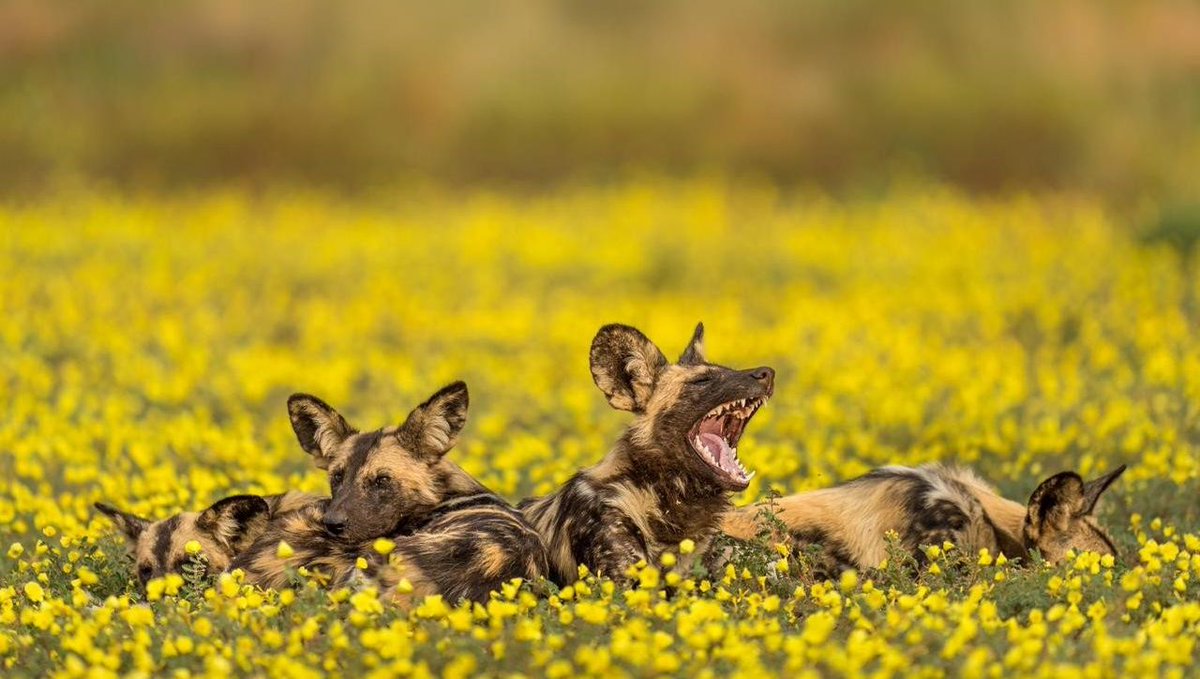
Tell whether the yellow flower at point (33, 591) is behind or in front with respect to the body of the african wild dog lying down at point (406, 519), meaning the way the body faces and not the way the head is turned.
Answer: in front

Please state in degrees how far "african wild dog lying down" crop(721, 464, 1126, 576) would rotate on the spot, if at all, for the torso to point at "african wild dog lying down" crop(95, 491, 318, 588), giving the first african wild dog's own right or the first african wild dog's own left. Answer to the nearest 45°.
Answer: approximately 180°

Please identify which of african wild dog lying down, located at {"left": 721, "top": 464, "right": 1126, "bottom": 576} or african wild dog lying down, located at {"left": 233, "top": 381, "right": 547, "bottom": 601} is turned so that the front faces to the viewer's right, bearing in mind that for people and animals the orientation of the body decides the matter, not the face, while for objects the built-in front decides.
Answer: african wild dog lying down, located at {"left": 721, "top": 464, "right": 1126, "bottom": 576}

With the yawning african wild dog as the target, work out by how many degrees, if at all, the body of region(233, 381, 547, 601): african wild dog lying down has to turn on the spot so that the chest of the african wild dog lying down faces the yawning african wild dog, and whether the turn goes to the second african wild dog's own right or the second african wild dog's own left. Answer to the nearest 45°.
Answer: approximately 135° to the second african wild dog's own left

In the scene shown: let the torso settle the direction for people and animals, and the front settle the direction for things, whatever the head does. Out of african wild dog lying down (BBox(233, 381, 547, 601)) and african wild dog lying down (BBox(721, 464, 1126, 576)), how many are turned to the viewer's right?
1

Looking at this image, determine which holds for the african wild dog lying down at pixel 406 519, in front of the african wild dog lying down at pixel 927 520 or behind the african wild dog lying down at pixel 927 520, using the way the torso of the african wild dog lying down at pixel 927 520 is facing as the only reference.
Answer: behind

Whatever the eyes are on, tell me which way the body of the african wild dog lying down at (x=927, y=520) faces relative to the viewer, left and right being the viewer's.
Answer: facing to the right of the viewer

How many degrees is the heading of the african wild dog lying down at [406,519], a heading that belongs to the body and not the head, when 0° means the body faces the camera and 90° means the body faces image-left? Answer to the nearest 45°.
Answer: approximately 45°

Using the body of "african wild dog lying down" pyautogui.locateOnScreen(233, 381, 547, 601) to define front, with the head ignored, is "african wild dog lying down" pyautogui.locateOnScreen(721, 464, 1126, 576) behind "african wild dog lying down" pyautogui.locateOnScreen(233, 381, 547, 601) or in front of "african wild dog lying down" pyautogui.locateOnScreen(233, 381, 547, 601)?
behind

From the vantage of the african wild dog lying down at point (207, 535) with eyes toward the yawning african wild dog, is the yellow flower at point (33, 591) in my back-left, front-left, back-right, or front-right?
back-right
